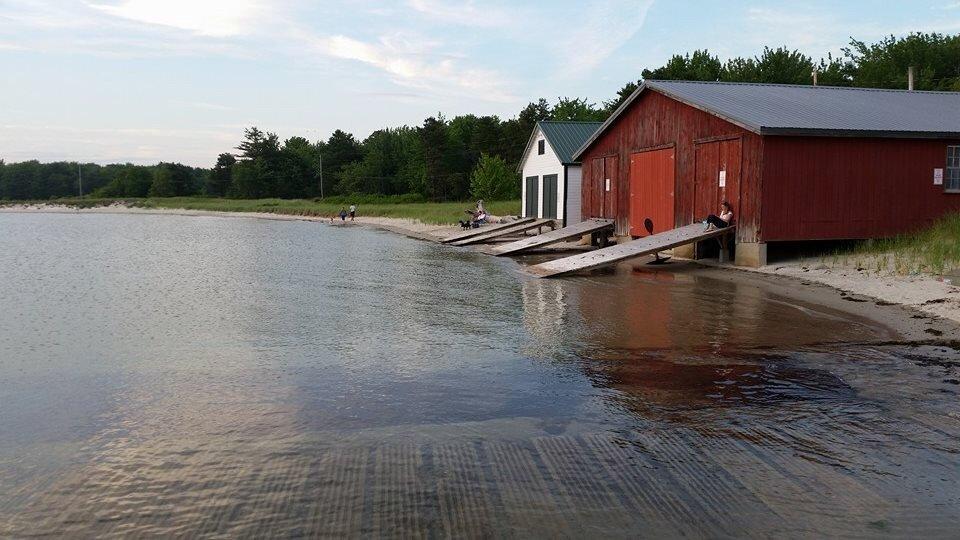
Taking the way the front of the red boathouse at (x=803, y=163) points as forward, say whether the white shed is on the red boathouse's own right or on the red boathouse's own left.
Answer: on the red boathouse's own right

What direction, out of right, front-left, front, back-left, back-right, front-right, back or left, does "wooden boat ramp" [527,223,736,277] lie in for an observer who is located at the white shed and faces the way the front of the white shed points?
front-left

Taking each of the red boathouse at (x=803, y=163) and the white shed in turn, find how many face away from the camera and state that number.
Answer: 0

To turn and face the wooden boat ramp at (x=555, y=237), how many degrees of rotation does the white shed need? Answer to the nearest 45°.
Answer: approximately 45° to its left

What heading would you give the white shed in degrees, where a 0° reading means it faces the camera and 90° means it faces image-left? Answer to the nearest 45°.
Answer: approximately 45°

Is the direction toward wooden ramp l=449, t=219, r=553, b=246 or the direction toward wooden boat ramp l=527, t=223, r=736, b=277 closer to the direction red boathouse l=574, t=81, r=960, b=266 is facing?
the wooden boat ramp

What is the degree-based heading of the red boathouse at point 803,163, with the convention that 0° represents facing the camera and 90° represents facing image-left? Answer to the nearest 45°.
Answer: approximately 45°

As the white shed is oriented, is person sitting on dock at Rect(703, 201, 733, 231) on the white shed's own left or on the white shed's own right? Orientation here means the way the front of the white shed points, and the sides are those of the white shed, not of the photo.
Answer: on the white shed's own left

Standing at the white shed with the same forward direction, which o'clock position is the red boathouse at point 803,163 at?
The red boathouse is roughly at 10 o'clock from the white shed.

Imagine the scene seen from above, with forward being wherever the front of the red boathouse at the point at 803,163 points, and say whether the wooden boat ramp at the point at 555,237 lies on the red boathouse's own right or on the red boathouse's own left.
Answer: on the red boathouse's own right

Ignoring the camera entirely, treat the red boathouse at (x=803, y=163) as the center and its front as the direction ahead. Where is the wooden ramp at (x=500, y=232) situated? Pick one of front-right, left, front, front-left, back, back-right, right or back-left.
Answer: right

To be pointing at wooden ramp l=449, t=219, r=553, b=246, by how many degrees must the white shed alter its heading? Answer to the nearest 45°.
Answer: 0° — it already faces it
